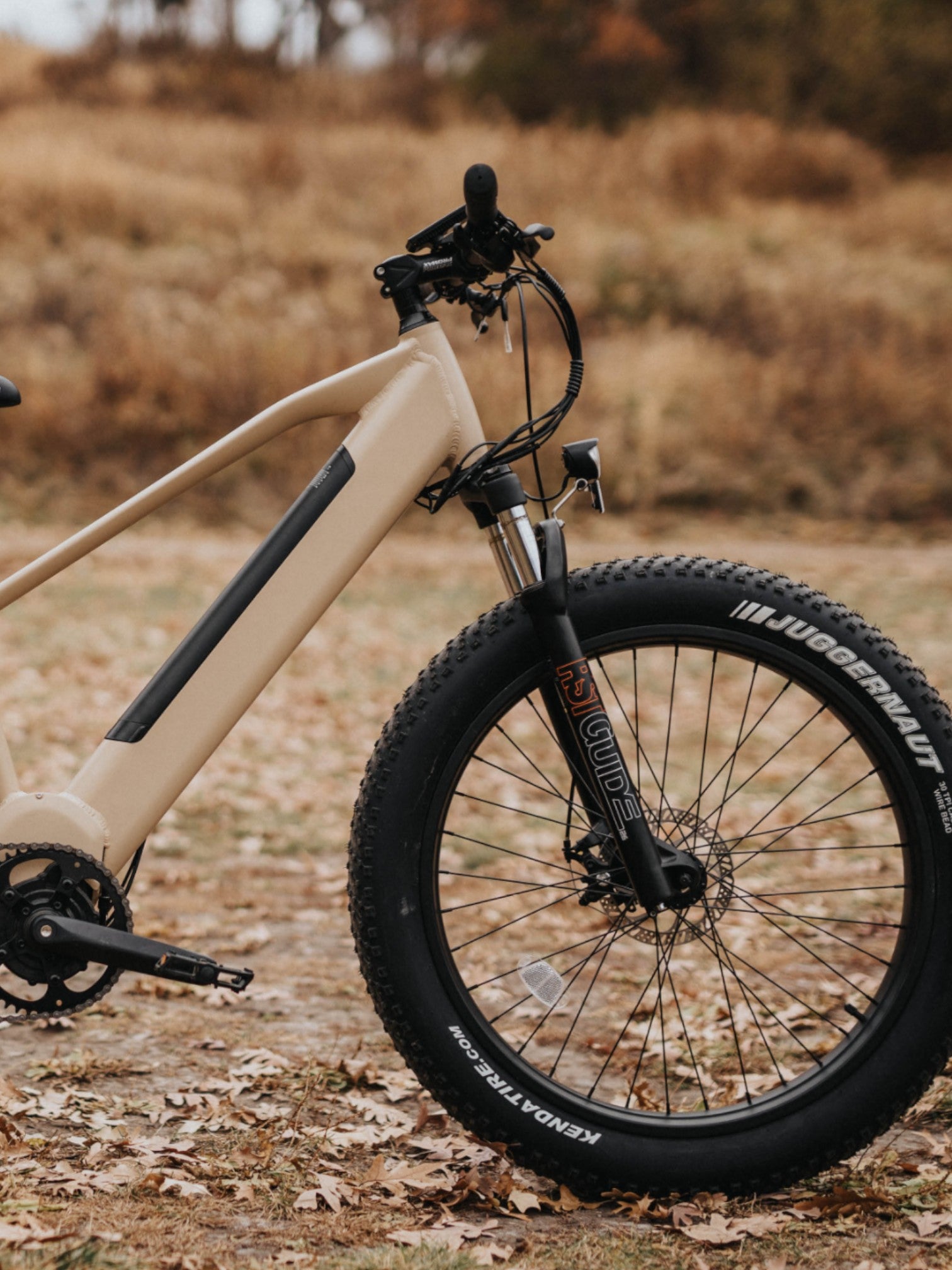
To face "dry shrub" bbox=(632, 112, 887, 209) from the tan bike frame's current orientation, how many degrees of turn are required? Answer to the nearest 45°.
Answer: approximately 45° to its left

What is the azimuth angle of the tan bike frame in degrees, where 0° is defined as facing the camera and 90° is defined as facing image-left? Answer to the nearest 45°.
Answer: approximately 270°
